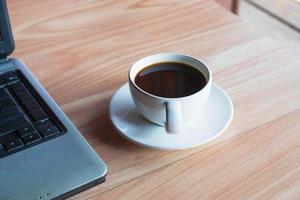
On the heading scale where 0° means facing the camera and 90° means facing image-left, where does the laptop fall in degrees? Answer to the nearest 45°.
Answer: approximately 315°
